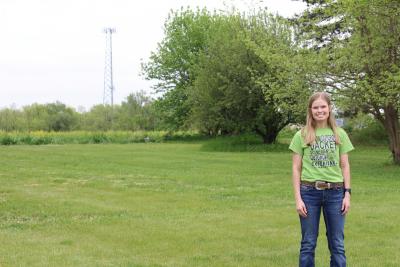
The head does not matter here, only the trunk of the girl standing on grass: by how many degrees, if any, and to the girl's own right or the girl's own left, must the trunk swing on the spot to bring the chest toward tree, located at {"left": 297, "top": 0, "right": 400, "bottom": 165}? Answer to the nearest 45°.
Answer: approximately 180°

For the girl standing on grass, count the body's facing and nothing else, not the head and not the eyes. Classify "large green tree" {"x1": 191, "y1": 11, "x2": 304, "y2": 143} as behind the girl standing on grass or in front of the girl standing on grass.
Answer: behind

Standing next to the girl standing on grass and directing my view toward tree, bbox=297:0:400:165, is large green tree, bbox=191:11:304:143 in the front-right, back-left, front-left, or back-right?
front-left

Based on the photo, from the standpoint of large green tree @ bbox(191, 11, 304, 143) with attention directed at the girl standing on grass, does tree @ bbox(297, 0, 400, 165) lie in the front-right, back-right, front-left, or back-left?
front-left

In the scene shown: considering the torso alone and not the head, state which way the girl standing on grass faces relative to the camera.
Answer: toward the camera

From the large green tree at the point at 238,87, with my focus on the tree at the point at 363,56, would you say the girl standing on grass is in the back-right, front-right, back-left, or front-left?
front-right

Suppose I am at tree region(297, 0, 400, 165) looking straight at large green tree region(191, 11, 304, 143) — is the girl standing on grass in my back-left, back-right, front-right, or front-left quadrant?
back-left
